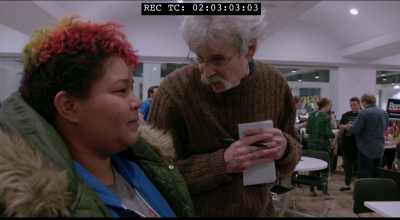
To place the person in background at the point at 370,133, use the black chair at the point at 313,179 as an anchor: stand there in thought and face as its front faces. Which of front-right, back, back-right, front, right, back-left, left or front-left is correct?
back

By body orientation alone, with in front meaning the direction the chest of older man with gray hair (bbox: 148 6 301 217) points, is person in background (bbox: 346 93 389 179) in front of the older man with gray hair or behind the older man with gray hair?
behind

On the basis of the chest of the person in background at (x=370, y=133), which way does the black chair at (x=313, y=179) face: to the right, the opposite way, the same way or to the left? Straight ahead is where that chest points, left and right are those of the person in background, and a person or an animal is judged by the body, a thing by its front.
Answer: to the left

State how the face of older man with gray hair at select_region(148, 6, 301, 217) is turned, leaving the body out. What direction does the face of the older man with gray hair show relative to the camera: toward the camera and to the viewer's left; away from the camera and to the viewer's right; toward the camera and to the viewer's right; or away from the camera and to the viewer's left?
toward the camera and to the viewer's left

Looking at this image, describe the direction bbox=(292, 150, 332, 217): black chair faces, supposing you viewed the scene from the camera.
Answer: facing the viewer and to the left of the viewer

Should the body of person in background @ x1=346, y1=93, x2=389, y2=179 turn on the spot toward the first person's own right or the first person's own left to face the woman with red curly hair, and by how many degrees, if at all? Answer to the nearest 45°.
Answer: approximately 135° to the first person's own left

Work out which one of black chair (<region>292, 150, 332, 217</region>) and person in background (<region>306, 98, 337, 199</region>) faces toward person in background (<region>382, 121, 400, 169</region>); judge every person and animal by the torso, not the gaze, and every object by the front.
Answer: person in background (<region>306, 98, 337, 199</region>)
